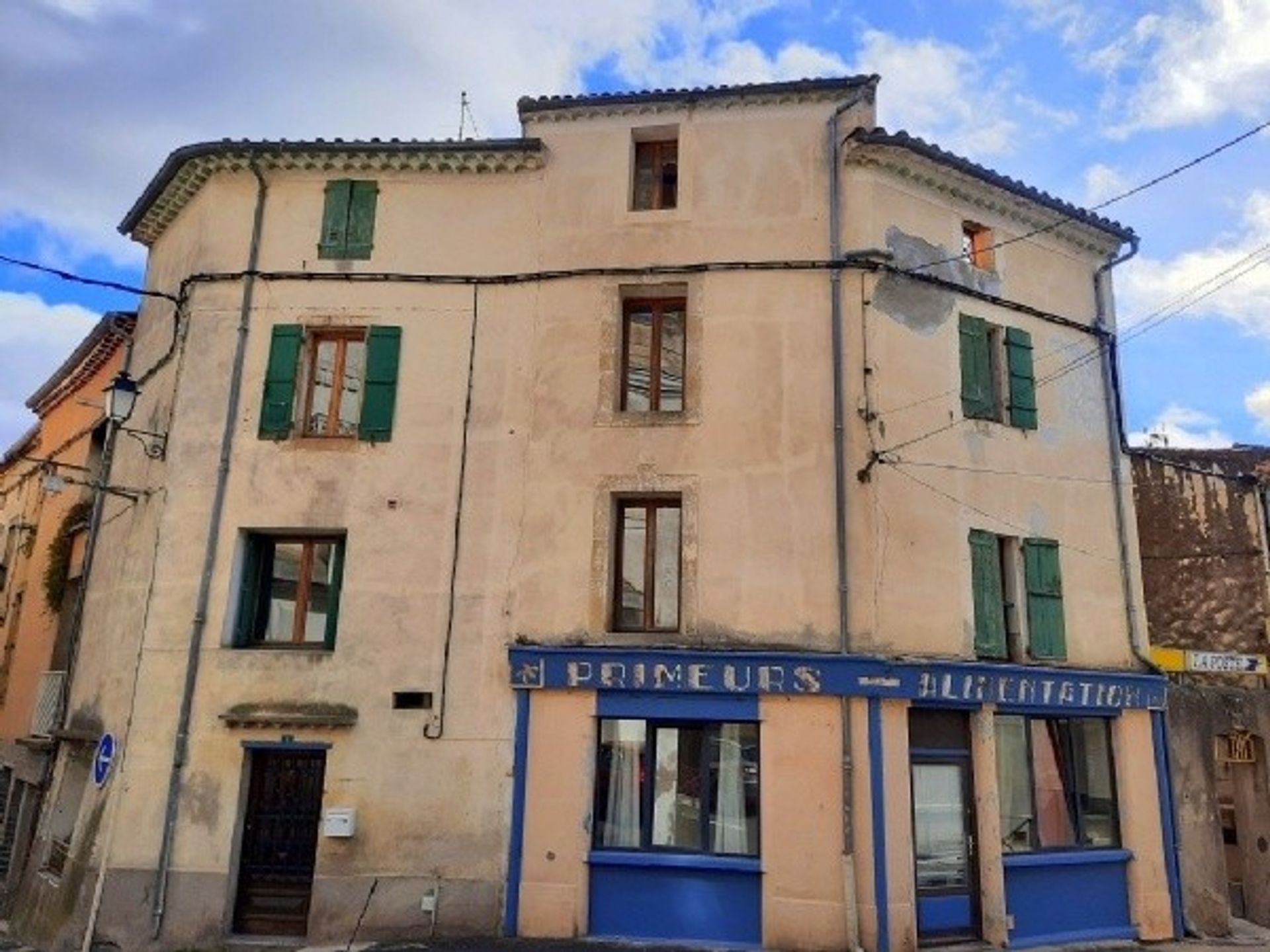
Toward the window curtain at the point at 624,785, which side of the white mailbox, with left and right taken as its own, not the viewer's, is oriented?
left

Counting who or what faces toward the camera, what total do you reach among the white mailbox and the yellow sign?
2

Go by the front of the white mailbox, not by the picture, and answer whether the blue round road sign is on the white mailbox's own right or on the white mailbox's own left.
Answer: on the white mailbox's own right

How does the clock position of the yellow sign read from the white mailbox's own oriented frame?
The yellow sign is roughly at 9 o'clock from the white mailbox.

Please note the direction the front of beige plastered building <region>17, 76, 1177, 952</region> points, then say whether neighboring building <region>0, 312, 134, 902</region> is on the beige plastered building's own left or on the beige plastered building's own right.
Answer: on the beige plastered building's own right

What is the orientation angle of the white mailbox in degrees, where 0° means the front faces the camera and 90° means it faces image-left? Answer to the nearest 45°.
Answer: approximately 0°

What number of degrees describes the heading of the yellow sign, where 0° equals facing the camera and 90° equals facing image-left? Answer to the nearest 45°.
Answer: approximately 0°

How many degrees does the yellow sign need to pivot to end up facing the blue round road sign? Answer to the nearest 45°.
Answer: approximately 45° to its right

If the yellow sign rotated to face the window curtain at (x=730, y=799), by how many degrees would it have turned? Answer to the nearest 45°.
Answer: approximately 45° to its right

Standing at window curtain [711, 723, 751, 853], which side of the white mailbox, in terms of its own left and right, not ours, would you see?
left
